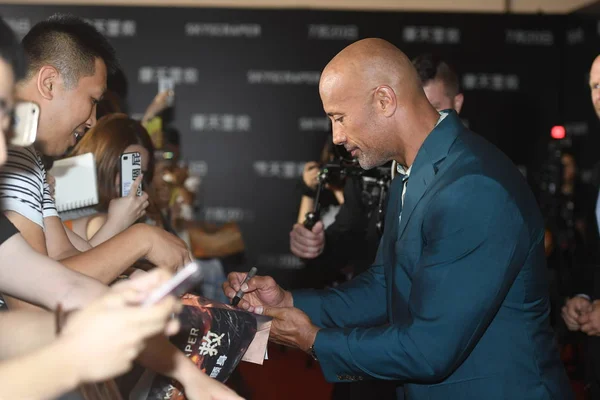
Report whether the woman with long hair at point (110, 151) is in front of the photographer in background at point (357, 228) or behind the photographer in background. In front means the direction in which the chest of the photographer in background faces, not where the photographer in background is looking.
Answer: in front

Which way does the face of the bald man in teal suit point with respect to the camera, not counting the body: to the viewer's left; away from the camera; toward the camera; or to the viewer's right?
to the viewer's left

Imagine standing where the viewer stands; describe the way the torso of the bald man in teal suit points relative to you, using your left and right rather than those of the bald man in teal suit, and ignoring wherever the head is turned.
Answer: facing to the left of the viewer

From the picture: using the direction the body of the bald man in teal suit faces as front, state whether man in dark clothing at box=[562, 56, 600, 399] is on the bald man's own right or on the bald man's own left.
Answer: on the bald man's own right

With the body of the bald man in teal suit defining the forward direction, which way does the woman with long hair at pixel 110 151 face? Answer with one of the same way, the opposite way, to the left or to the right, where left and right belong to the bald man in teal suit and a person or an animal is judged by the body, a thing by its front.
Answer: the opposite way

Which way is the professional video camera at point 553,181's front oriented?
toward the camera

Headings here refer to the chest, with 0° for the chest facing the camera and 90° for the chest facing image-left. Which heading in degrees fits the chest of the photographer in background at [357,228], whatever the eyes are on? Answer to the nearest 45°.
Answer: approximately 45°
